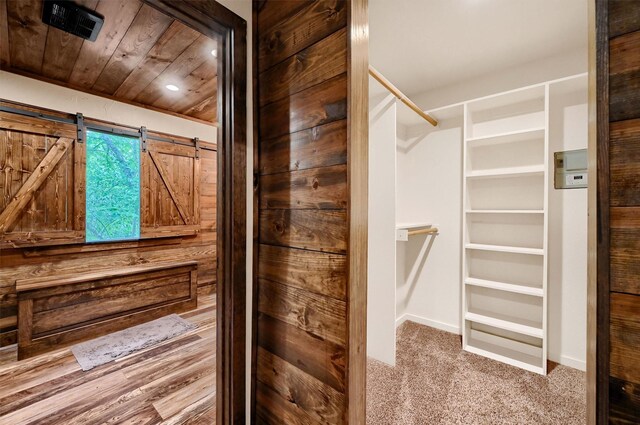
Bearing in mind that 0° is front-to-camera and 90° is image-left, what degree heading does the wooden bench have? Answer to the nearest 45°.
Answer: approximately 315°

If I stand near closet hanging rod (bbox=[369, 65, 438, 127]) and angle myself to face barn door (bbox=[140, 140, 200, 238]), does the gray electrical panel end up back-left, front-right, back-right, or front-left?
back-right

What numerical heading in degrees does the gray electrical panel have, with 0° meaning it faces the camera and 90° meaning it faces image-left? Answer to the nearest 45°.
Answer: approximately 0°
